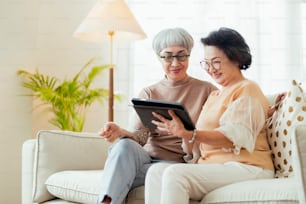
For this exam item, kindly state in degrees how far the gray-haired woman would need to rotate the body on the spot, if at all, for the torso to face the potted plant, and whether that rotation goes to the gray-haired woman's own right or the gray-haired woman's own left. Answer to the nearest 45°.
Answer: approximately 90° to the gray-haired woman's own right

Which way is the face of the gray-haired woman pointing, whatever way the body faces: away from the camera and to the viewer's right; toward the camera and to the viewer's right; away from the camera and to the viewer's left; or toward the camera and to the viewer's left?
toward the camera and to the viewer's right

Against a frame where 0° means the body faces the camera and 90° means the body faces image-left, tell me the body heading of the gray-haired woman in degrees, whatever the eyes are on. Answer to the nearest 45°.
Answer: approximately 45°

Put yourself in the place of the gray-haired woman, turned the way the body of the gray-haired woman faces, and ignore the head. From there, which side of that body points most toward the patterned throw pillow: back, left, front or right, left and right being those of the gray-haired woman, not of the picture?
left

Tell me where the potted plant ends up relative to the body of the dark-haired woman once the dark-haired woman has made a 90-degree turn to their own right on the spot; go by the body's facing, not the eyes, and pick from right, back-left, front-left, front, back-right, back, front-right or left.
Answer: front

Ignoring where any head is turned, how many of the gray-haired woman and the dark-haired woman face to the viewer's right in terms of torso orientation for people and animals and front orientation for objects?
0

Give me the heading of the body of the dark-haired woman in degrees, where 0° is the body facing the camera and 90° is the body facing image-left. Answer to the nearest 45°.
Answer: approximately 45°

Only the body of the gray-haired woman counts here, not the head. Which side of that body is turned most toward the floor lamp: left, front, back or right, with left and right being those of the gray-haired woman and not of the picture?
right

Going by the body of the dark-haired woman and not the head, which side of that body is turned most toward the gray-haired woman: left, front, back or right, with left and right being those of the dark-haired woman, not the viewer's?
right
